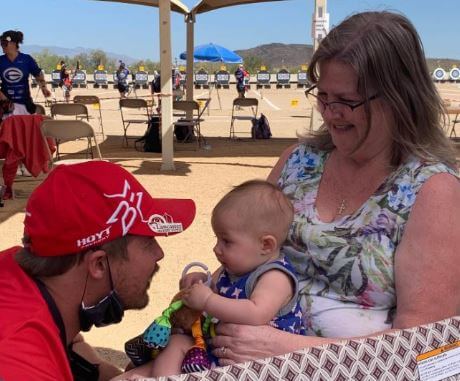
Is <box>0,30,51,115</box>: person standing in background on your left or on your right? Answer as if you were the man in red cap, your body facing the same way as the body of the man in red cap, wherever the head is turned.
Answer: on your left

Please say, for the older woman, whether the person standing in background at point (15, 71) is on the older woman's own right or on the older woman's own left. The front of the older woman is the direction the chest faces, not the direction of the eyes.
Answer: on the older woman's own right

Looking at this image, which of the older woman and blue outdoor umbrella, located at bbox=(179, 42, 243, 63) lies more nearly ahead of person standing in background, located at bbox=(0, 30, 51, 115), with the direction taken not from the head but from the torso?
the older woman

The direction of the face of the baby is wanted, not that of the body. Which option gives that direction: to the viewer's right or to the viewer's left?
to the viewer's left

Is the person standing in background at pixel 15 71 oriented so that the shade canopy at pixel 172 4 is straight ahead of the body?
no

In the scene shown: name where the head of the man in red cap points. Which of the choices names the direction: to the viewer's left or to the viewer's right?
to the viewer's right

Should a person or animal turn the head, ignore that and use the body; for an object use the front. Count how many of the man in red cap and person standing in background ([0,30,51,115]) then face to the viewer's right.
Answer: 1

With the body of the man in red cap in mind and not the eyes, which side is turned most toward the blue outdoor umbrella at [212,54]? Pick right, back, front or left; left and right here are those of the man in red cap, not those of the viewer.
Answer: left

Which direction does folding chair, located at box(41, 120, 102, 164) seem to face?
away from the camera

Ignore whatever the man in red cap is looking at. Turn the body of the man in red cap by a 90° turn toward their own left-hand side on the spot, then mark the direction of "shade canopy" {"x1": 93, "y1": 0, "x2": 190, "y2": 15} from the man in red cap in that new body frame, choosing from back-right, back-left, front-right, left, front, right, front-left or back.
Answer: front

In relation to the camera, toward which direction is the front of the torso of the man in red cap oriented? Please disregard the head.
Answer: to the viewer's right

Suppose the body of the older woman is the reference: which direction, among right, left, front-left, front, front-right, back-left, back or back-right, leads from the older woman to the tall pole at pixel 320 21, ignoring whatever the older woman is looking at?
back-right

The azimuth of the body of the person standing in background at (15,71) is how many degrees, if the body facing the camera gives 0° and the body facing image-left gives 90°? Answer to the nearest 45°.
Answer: approximately 45°

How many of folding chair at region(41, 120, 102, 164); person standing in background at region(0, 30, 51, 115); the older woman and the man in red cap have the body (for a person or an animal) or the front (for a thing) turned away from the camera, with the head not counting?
1
